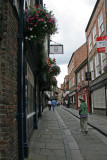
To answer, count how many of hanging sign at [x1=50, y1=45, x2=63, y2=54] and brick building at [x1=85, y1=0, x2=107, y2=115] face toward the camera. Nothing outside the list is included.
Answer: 1

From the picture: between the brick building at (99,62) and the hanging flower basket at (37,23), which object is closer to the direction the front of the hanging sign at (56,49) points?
the hanging flower basket

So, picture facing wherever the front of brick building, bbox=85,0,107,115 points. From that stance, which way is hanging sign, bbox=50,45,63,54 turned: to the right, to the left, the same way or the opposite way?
to the left

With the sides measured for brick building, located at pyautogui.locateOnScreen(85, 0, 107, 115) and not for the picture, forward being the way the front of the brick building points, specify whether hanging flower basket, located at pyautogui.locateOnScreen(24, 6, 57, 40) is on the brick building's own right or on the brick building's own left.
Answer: on the brick building's own left

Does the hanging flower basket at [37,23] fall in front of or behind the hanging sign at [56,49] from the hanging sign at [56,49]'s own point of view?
in front

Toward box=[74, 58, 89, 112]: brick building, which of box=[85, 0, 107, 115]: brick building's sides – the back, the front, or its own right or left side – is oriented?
right

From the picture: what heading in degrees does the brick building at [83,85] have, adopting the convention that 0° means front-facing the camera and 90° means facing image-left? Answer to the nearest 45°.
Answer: approximately 90°

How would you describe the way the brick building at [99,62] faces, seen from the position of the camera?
facing to the left of the viewer

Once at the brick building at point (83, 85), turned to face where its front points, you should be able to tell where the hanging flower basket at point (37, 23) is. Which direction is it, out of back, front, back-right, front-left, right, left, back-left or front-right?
left

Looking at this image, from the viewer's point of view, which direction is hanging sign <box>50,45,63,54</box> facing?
toward the camera

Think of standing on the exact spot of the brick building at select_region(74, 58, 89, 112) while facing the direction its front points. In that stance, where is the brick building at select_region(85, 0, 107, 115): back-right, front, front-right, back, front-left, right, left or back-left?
left
